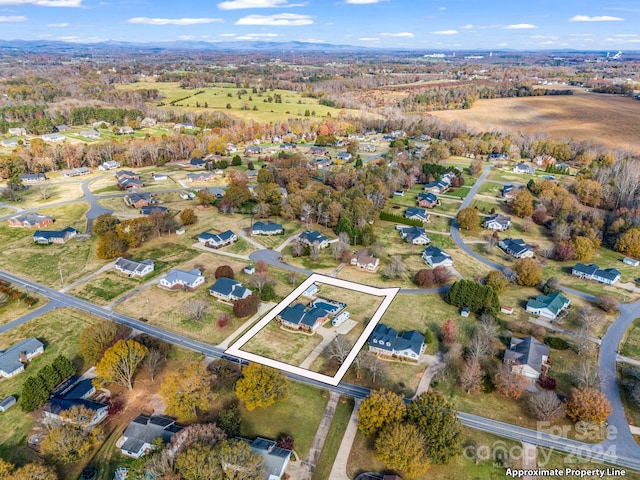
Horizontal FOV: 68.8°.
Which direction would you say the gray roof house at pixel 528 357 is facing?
toward the camera

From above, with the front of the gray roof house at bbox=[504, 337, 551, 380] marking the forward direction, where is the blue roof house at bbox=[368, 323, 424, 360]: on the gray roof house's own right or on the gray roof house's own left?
on the gray roof house's own right

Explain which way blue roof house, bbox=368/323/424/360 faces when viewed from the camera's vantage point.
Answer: facing the viewer

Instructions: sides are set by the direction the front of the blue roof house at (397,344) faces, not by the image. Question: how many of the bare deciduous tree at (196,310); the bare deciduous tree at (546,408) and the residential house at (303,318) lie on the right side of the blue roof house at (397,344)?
2

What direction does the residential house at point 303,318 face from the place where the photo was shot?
facing the viewer and to the left of the viewer

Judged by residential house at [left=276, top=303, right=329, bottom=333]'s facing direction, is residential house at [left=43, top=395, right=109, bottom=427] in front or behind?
in front

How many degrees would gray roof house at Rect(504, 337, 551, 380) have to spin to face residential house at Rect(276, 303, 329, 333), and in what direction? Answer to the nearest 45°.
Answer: approximately 90° to its right

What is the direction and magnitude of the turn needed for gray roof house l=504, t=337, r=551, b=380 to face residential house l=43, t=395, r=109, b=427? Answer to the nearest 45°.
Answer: approximately 45° to its right

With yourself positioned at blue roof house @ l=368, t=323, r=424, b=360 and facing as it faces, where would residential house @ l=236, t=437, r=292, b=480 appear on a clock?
The residential house is roughly at 1 o'clock from the blue roof house.

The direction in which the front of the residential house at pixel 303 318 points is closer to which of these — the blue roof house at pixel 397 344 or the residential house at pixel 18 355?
the residential house

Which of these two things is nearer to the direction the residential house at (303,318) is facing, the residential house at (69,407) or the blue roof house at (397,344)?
the residential house

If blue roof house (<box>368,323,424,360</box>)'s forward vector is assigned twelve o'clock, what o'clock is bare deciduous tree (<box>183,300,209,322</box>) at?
The bare deciduous tree is roughly at 3 o'clock from the blue roof house.
